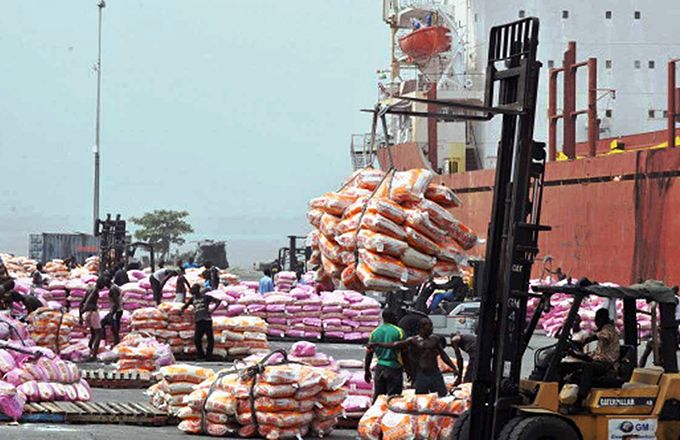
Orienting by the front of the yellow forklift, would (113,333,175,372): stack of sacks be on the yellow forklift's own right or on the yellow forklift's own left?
on the yellow forklift's own right

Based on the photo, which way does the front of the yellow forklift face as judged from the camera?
facing the viewer and to the left of the viewer

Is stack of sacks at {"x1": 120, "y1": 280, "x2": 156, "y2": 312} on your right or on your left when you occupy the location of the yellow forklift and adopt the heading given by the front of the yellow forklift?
on your right

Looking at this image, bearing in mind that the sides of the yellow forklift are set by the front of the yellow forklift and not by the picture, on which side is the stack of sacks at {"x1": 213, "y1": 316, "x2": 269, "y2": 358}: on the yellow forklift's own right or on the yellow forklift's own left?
on the yellow forklift's own right
